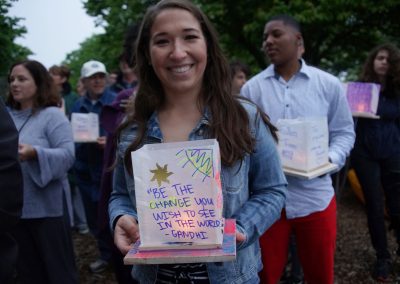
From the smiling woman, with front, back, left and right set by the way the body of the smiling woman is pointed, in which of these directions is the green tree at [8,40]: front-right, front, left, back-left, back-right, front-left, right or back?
back-right

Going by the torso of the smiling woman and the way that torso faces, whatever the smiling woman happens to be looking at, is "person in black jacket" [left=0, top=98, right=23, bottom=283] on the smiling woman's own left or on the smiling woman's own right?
on the smiling woman's own right

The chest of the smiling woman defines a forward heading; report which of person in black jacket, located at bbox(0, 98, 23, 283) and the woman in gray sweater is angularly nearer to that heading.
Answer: the person in black jacket

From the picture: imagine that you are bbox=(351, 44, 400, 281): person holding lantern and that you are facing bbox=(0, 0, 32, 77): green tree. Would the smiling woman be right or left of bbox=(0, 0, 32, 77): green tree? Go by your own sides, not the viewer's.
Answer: left

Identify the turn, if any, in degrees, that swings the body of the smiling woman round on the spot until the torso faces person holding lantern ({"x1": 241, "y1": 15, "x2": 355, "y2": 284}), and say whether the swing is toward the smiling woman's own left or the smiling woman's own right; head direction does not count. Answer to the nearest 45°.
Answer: approximately 135° to the smiling woman's own left

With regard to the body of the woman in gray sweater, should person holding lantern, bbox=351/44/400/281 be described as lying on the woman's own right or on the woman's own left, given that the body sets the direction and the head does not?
on the woman's own left
